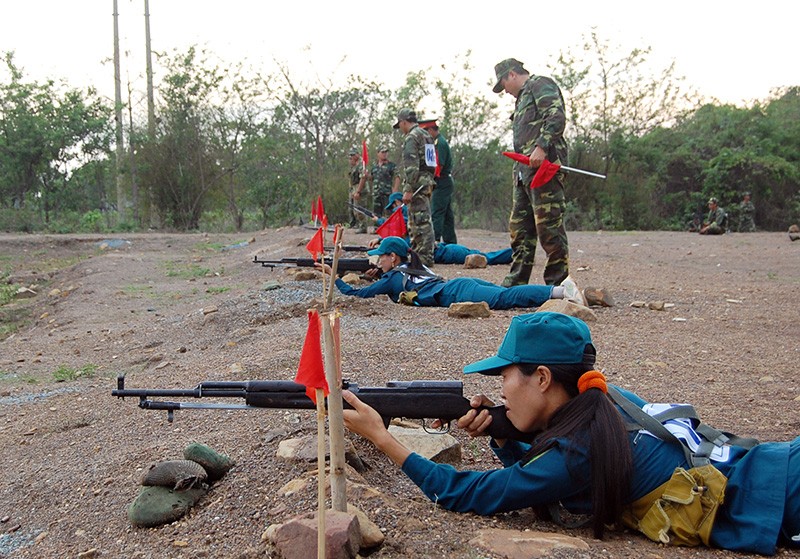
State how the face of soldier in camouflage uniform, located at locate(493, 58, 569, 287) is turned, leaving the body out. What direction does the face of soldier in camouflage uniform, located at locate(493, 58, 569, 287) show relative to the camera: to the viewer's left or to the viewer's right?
to the viewer's left

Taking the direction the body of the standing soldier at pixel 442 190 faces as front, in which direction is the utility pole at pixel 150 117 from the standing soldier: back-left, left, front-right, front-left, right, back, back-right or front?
front-right

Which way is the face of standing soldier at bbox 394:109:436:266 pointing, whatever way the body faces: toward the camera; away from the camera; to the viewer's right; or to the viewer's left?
to the viewer's left

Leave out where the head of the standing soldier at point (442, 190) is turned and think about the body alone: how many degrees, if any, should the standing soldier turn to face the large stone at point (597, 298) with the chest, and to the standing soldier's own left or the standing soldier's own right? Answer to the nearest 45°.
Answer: approximately 90° to the standing soldier's own left

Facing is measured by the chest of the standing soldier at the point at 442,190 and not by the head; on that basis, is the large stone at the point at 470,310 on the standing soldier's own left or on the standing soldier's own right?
on the standing soldier's own left

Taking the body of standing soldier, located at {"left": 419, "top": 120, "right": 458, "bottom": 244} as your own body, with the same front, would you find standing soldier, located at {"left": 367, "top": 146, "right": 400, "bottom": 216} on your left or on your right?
on your right
